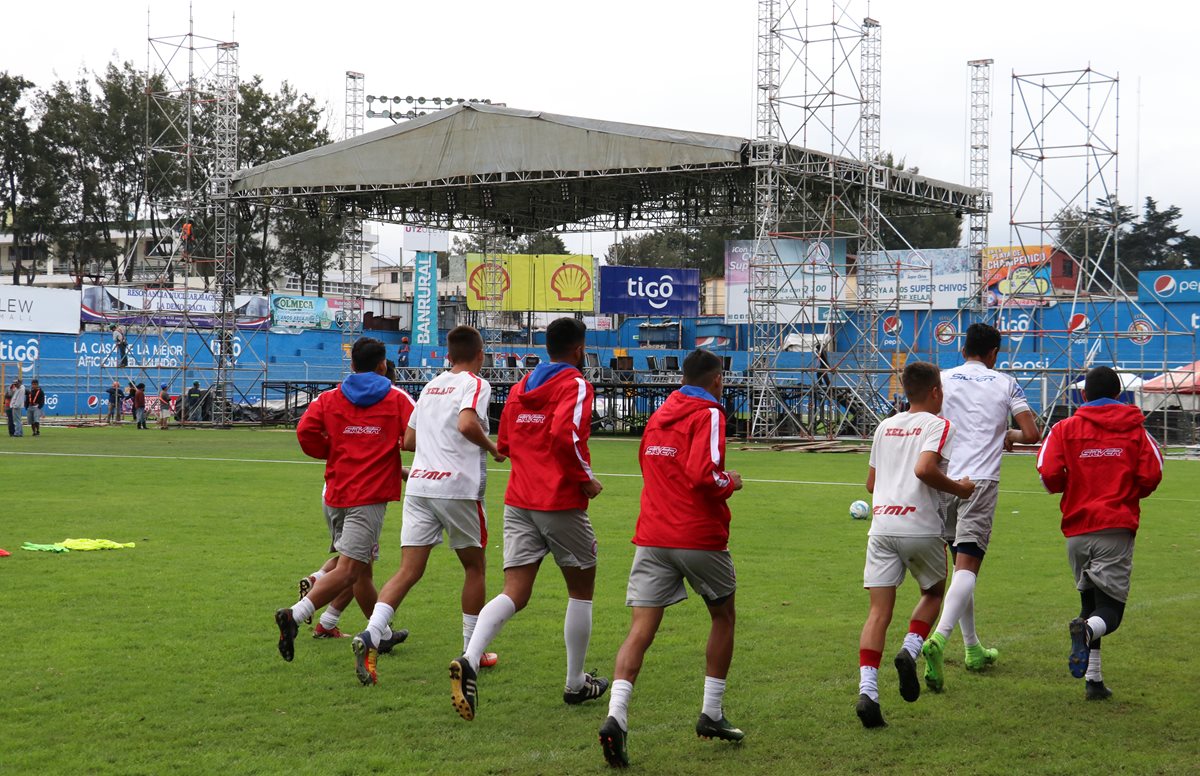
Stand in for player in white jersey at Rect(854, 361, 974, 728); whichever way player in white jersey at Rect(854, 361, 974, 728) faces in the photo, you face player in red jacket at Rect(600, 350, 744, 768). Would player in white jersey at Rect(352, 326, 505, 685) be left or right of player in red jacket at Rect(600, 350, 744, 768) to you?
right

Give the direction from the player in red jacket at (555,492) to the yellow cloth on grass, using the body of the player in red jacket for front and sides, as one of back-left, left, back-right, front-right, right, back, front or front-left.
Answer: left

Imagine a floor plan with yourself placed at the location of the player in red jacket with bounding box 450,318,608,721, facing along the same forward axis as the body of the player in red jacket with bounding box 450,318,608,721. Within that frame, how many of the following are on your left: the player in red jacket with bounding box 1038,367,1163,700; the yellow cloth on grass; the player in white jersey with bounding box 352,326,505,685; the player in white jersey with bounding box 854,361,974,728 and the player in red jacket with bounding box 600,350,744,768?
2

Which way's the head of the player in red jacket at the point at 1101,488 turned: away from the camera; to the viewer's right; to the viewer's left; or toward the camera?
away from the camera

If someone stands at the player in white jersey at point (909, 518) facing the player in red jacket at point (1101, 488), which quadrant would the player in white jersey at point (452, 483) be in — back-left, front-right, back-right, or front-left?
back-left

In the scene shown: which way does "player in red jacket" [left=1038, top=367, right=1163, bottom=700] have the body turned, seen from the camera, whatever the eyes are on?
away from the camera

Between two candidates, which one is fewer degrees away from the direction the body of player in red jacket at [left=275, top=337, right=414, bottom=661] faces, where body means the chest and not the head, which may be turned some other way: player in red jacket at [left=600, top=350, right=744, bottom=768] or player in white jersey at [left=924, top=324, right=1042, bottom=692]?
the player in white jersey

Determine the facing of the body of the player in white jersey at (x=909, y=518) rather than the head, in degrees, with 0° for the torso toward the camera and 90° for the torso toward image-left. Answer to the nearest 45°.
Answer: approximately 225°

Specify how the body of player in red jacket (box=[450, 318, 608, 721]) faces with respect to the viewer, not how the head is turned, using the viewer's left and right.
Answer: facing away from the viewer and to the right of the viewer

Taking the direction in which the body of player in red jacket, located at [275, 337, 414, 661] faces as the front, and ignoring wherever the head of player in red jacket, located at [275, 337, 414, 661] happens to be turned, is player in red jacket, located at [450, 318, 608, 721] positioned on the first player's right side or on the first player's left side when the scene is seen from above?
on the first player's right side

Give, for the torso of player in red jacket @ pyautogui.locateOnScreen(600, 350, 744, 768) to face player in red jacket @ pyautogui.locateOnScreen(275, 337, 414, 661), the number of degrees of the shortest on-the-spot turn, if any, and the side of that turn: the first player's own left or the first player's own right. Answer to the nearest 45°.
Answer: approximately 90° to the first player's own left

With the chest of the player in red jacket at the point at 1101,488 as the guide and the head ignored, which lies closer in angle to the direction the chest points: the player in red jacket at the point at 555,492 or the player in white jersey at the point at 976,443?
the player in white jersey
